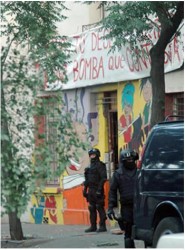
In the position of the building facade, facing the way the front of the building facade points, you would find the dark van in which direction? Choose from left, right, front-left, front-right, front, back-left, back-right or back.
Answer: front-left

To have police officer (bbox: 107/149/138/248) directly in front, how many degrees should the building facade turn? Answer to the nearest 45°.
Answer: approximately 45° to its left

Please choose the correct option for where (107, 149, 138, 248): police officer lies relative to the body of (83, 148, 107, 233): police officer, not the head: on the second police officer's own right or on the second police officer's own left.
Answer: on the second police officer's own left

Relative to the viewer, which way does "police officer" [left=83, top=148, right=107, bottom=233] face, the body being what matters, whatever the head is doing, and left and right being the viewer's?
facing the viewer and to the left of the viewer
